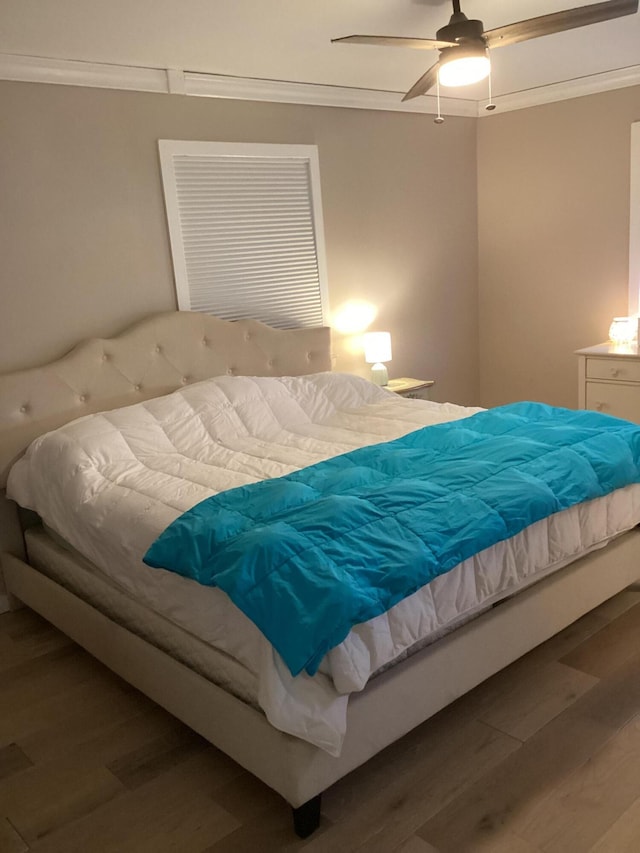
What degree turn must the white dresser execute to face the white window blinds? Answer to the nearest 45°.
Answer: approximately 45° to its right

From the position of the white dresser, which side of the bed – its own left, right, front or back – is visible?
left

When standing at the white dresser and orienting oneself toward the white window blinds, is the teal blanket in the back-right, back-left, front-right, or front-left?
front-left

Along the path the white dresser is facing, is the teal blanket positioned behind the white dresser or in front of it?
in front

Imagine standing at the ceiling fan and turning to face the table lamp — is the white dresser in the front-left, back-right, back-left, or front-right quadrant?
front-right

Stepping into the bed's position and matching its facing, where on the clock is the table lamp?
The table lamp is roughly at 8 o'clock from the bed.

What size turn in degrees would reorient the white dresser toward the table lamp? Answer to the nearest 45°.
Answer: approximately 45° to its right

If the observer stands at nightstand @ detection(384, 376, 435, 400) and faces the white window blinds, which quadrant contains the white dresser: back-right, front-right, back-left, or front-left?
back-left

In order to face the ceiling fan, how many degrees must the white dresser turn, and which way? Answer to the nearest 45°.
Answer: approximately 45° to its left

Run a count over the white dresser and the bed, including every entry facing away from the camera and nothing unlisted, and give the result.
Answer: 0

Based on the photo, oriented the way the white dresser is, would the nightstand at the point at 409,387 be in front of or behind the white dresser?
in front

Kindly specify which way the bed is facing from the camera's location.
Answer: facing the viewer and to the right of the viewer

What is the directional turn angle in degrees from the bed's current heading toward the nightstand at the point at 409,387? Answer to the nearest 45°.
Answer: approximately 90° to its left

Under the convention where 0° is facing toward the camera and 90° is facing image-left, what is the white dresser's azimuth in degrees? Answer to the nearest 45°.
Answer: approximately 45°

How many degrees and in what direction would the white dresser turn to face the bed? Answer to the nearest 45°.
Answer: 0° — it already faces it

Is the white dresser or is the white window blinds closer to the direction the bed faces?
the white dresser

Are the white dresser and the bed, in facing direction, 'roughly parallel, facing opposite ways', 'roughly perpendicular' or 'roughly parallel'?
roughly perpendicular
